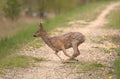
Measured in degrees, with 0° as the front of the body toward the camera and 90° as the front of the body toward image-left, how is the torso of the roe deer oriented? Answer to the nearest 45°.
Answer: approximately 90°
